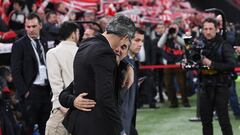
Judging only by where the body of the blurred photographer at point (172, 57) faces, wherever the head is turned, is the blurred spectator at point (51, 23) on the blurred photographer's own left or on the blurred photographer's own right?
on the blurred photographer's own right

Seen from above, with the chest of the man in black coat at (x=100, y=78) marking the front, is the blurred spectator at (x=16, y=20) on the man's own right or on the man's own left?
on the man's own left

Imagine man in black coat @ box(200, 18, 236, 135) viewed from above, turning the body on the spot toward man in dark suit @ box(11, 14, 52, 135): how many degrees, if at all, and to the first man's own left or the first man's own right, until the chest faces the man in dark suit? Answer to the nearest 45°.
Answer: approximately 45° to the first man's own right

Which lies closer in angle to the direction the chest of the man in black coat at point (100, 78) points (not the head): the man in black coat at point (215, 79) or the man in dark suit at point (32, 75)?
the man in black coat

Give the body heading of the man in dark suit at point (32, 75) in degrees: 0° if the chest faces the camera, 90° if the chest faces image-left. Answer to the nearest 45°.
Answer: approximately 315°

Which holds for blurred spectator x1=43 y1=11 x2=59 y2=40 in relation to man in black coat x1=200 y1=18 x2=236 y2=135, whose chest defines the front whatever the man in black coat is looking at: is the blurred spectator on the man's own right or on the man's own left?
on the man's own right

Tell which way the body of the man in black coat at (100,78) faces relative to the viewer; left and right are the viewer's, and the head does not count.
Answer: facing away from the viewer and to the right of the viewer

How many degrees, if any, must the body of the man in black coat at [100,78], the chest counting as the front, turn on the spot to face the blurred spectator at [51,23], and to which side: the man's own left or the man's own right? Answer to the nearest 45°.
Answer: approximately 45° to the man's own left

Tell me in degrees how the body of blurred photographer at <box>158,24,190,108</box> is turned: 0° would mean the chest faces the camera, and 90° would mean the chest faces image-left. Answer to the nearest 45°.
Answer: approximately 0°

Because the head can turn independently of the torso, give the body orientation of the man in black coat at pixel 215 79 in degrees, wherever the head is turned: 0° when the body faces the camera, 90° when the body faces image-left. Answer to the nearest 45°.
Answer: approximately 45°

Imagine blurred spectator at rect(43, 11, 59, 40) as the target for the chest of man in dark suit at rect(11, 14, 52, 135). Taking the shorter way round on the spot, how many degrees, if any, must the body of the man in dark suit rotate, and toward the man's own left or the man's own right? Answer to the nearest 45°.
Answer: approximately 135° to the man's own left

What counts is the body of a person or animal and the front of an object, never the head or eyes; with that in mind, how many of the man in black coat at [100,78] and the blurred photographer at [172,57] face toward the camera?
1
